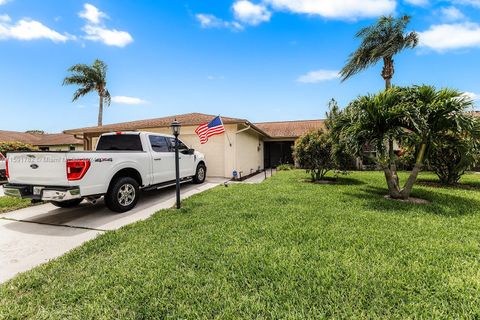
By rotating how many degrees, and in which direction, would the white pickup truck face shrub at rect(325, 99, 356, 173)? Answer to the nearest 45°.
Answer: approximately 45° to its right

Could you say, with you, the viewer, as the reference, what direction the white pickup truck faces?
facing away from the viewer and to the right of the viewer

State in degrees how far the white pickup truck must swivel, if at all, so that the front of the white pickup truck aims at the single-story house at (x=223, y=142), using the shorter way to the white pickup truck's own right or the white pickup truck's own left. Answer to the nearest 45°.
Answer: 0° — it already faces it

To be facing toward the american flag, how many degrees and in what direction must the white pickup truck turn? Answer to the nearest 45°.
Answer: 0° — it already faces it

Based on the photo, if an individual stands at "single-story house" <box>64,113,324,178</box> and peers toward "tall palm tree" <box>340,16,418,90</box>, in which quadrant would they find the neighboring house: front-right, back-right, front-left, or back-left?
back-left

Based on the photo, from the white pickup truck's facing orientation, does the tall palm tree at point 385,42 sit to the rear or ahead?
ahead
